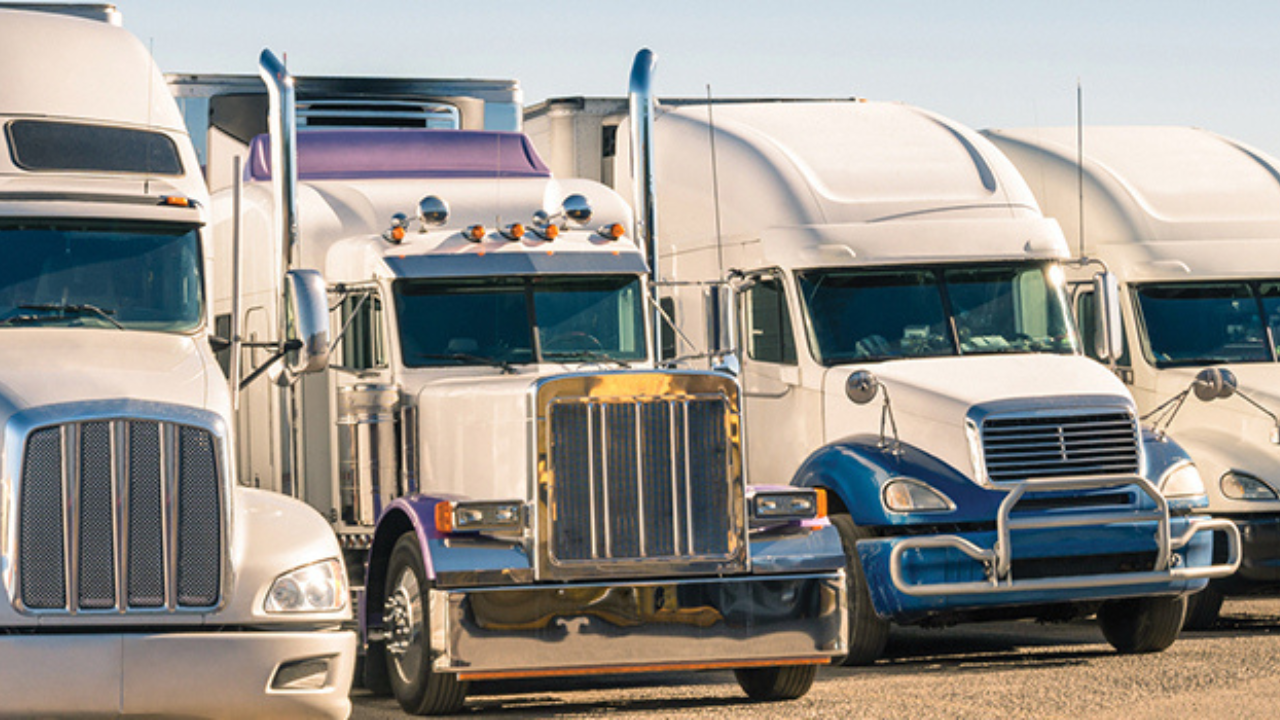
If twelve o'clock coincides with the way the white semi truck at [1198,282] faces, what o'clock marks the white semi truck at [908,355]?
the white semi truck at [908,355] is roughly at 3 o'clock from the white semi truck at [1198,282].

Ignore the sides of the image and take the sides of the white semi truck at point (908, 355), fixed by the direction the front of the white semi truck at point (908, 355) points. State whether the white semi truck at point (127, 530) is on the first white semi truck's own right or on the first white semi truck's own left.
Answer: on the first white semi truck's own right

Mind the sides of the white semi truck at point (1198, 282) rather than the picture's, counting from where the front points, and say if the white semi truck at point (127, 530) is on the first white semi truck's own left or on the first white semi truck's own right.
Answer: on the first white semi truck's own right

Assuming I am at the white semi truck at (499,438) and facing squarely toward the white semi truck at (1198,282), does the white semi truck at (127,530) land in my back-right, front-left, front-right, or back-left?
back-right

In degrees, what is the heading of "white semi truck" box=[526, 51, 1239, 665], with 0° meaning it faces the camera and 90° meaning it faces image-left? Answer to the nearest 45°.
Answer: approximately 315°

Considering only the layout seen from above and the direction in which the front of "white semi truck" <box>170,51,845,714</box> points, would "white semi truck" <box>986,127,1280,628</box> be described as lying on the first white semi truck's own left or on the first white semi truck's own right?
on the first white semi truck's own left

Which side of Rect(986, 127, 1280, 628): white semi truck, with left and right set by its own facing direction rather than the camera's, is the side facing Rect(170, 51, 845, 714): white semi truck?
right

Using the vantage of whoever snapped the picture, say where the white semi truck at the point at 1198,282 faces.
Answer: facing the viewer and to the right of the viewer
